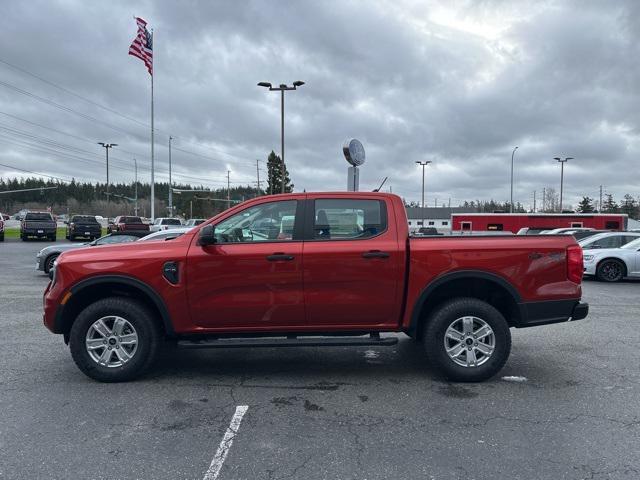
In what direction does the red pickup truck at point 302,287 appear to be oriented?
to the viewer's left

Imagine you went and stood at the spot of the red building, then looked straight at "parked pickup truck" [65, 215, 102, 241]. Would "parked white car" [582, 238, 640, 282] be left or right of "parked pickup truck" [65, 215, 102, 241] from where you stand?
left

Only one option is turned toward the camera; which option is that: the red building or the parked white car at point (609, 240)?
the red building

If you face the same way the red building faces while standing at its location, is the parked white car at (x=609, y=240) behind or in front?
in front

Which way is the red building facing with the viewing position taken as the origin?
facing the viewer
